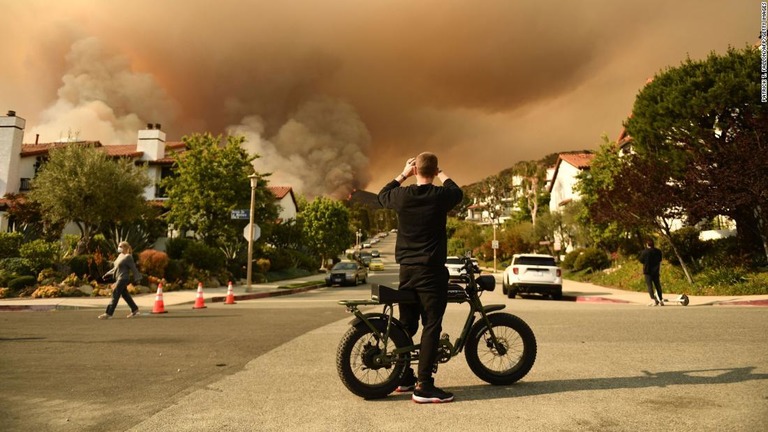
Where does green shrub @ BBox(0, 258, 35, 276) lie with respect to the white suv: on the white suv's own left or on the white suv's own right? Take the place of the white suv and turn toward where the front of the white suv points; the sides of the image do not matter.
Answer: on the white suv's own left

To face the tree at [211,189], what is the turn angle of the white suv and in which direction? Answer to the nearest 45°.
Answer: approximately 90° to its left

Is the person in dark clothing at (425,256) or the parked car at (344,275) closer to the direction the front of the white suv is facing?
the parked car

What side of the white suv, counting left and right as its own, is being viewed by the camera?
back

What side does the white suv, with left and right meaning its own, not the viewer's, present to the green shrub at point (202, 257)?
left

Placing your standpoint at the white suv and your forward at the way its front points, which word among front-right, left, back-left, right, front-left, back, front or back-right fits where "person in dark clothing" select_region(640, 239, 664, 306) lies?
back-right

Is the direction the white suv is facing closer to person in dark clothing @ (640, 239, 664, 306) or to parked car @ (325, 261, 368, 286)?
the parked car

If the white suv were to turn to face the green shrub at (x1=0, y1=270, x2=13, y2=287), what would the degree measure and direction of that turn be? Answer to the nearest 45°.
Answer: approximately 90° to its left

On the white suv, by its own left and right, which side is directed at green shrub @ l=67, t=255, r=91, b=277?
left

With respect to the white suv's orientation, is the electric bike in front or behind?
behind

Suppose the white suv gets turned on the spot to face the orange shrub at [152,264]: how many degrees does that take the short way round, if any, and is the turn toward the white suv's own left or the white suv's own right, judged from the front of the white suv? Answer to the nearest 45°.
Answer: approximately 90° to the white suv's own left

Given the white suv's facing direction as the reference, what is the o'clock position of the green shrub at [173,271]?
The green shrub is roughly at 9 o'clock from the white suv.
